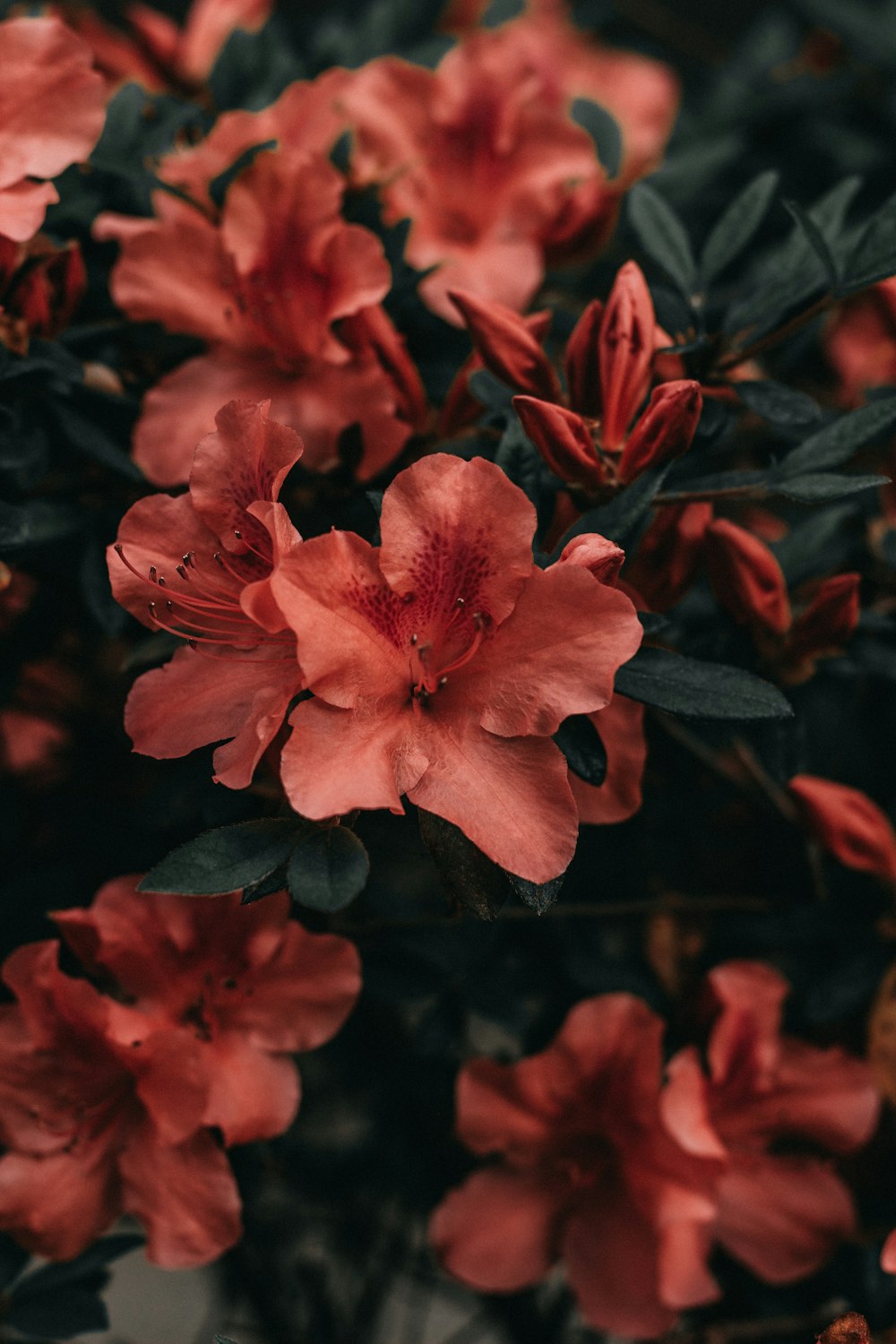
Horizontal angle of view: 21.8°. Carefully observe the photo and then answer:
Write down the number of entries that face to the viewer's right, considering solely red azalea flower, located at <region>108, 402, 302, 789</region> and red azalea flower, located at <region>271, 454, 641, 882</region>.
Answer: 0

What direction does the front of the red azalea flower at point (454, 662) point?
toward the camera

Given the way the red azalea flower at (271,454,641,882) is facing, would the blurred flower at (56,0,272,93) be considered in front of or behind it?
behind

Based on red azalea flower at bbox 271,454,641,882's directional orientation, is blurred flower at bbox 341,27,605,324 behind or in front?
behind
